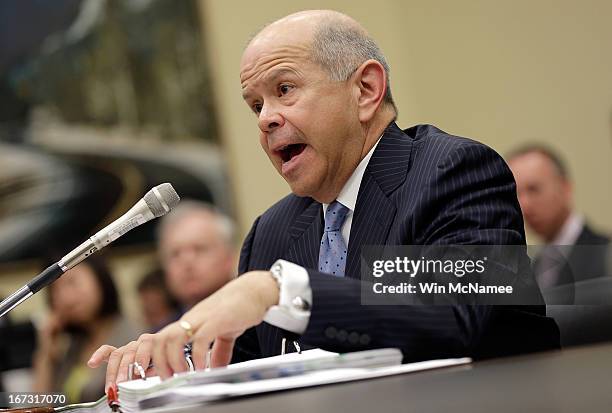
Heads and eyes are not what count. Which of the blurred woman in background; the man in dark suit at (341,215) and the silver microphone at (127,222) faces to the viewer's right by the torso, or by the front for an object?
the silver microphone

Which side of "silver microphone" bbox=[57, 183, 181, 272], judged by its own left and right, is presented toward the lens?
right

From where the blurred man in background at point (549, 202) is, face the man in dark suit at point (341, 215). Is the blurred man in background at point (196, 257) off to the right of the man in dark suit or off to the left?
right

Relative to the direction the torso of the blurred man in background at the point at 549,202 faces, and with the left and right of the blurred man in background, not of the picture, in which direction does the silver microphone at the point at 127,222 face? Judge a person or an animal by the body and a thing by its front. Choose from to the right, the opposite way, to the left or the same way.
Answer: the opposite way

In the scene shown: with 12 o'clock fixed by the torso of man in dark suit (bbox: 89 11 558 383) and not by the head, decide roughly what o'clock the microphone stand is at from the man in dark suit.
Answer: The microphone stand is roughly at 1 o'clock from the man in dark suit.

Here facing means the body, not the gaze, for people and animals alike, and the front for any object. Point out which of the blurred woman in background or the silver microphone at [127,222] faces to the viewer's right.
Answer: the silver microphone

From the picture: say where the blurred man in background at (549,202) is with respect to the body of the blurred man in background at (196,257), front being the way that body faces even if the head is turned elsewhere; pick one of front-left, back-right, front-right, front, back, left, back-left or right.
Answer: back-left

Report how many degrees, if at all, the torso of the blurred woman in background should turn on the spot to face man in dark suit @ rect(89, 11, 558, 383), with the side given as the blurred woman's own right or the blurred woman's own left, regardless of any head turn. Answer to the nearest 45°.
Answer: approximately 45° to the blurred woman's own left

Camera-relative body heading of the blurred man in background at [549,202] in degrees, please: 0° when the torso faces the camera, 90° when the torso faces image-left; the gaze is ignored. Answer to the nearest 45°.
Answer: approximately 45°

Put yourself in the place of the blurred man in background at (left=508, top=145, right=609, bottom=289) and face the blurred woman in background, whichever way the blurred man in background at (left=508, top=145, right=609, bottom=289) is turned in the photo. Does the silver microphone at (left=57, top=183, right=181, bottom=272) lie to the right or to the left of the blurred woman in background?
left

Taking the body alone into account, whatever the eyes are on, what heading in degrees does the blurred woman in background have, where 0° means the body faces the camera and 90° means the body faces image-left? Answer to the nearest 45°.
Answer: approximately 45°
